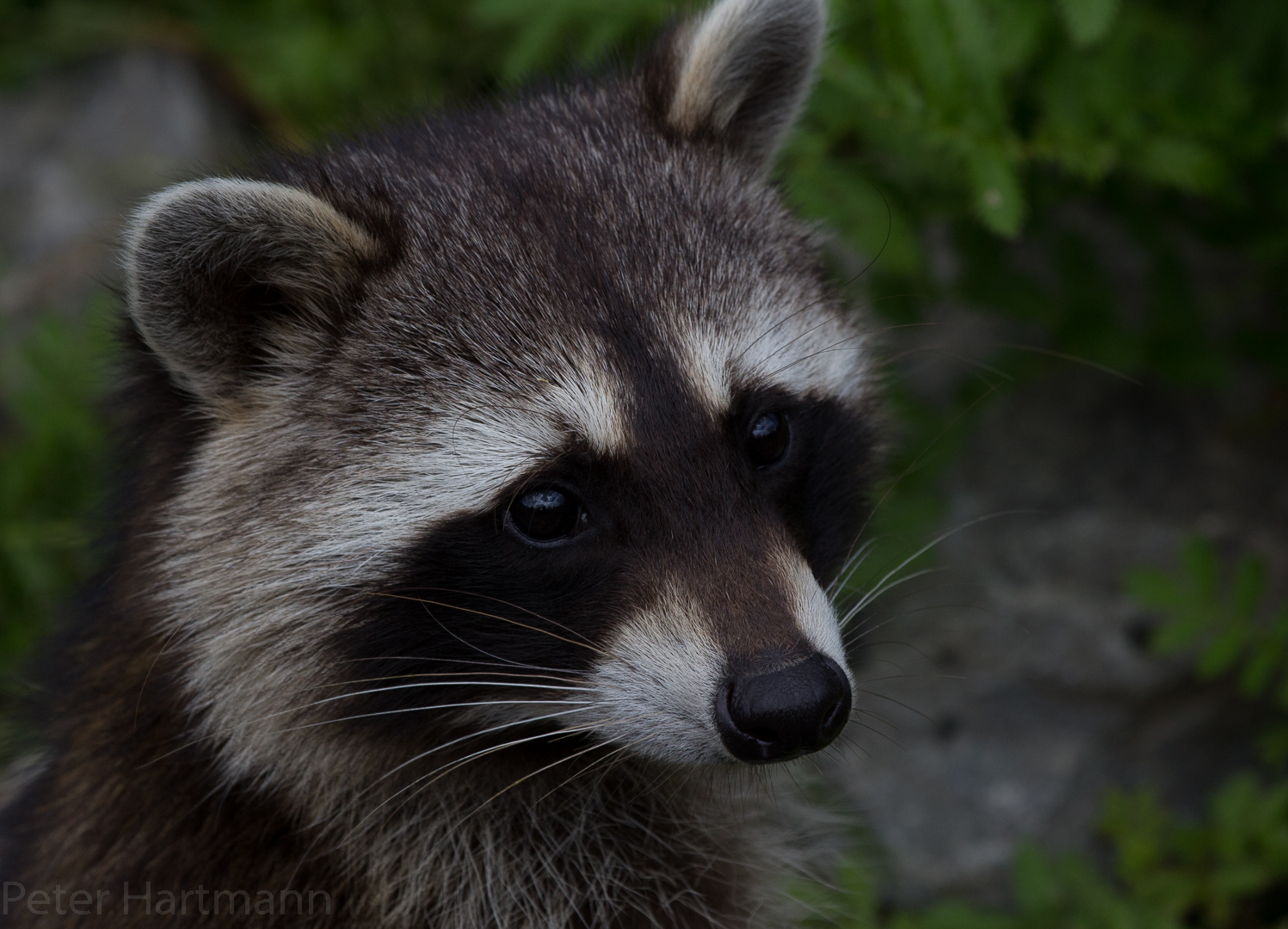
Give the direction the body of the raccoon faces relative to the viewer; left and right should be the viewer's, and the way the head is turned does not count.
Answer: facing the viewer and to the right of the viewer

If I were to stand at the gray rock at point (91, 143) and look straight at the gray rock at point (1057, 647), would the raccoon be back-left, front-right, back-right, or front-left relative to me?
front-right

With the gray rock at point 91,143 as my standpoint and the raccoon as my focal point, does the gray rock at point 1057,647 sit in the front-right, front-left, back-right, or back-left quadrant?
front-left

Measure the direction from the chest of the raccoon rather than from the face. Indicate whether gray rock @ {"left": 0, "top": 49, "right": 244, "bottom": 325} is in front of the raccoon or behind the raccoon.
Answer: behind
